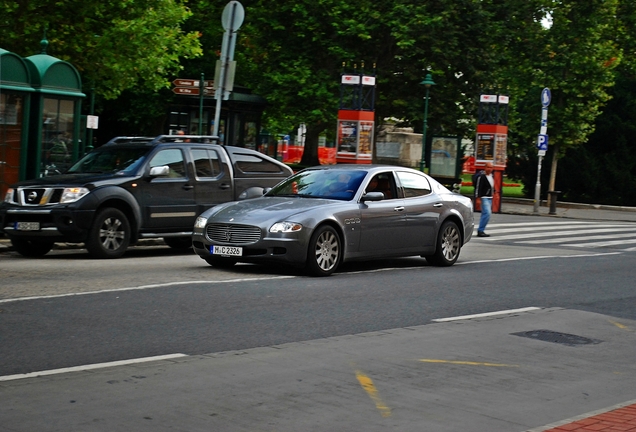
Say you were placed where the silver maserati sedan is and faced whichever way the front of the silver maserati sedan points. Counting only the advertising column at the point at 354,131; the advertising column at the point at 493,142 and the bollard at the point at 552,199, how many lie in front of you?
0

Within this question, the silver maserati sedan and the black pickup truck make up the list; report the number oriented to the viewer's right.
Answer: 0

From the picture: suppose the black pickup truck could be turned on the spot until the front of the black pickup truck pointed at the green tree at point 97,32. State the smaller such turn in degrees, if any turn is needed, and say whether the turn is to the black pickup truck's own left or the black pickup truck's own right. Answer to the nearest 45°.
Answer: approximately 135° to the black pickup truck's own right

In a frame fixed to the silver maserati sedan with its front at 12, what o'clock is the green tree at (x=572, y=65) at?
The green tree is roughly at 5 o'clock from the silver maserati sedan.

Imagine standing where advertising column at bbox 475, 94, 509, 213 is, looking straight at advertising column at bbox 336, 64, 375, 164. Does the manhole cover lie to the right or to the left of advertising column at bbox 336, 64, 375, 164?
left

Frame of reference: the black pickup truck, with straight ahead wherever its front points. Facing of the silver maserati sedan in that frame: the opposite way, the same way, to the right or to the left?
the same way

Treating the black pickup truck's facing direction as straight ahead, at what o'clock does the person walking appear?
The person walking is roughly at 6 o'clock from the black pickup truck.

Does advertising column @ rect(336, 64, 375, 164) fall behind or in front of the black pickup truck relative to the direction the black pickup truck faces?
behind

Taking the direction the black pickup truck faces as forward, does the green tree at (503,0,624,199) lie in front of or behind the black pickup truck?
behind

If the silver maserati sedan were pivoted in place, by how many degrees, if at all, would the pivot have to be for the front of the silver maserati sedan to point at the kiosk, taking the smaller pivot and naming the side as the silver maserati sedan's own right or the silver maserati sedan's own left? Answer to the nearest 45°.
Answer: approximately 90° to the silver maserati sedan's own right

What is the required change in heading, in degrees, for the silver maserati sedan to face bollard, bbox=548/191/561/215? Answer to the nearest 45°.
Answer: approximately 135° to its right

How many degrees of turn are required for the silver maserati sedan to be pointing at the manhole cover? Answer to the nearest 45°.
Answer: approximately 90° to its left

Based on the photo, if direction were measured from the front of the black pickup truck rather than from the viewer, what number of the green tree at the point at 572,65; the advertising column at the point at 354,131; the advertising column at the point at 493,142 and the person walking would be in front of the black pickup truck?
0

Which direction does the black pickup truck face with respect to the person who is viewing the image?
facing the viewer and to the left of the viewer

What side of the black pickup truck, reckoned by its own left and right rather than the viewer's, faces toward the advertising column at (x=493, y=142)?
back

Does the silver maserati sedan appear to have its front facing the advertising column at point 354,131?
no

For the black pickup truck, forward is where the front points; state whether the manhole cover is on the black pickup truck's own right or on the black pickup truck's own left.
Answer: on the black pickup truck's own left

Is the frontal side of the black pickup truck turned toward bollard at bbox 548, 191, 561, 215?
no

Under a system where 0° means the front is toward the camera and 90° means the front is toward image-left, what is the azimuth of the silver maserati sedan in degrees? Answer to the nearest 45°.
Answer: approximately 45°

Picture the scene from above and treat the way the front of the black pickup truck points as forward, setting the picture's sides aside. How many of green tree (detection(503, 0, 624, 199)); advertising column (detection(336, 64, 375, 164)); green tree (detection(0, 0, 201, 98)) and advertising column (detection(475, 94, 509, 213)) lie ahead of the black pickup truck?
0
